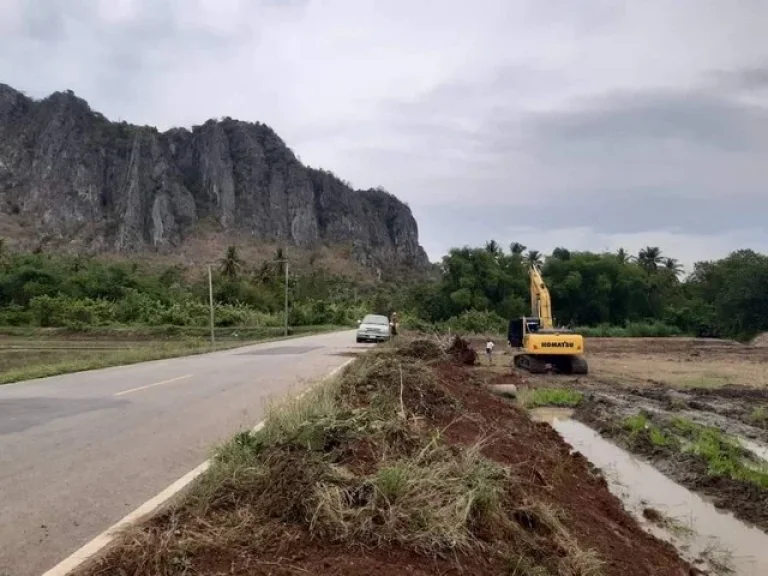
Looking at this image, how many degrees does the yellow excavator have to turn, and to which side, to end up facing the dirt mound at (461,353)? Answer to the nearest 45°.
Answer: approximately 45° to its left

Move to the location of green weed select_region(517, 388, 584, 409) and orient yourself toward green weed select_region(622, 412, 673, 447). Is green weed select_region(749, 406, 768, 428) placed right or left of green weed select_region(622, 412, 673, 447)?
left

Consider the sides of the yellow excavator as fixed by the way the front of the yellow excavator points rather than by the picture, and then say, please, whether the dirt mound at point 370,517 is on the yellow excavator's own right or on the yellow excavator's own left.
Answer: on the yellow excavator's own left

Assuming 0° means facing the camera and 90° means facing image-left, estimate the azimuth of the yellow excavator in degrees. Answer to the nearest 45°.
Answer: approximately 135°

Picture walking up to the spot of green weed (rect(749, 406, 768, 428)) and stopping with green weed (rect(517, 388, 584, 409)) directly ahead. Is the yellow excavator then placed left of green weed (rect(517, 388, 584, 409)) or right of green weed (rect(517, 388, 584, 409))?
right

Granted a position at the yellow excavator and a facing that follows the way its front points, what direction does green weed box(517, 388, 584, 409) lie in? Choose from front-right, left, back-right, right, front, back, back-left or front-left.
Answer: back-left

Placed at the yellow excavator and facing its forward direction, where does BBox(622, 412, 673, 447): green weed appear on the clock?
The green weed is roughly at 7 o'clock from the yellow excavator.

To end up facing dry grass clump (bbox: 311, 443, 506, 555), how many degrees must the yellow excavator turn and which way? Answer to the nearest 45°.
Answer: approximately 135° to its left
